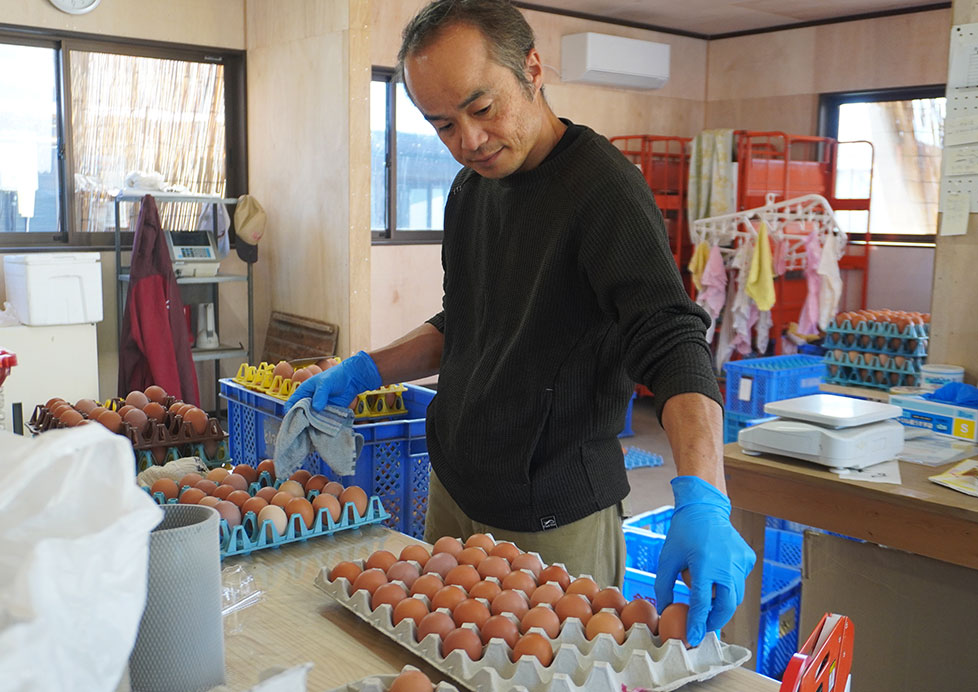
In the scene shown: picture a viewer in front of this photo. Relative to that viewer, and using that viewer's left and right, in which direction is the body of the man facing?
facing the viewer and to the left of the viewer

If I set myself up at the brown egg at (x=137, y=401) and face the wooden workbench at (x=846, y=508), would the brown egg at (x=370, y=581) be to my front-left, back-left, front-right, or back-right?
front-right

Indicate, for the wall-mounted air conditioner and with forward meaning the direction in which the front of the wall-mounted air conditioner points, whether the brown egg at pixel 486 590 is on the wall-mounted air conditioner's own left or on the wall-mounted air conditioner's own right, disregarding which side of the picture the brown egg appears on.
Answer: on the wall-mounted air conditioner's own right

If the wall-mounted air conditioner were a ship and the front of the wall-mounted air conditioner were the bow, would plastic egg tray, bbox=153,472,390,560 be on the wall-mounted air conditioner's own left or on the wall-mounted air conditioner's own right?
on the wall-mounted air conditioner's own right

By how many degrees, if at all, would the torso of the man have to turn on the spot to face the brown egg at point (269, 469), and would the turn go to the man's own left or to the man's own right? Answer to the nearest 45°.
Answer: approximately 90° to the man's own right

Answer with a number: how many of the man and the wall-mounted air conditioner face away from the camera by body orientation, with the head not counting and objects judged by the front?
0

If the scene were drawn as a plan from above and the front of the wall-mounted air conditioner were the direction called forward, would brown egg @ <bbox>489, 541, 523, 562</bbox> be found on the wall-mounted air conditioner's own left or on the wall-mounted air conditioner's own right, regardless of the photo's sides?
on the wall-mounted air conditioner's own right

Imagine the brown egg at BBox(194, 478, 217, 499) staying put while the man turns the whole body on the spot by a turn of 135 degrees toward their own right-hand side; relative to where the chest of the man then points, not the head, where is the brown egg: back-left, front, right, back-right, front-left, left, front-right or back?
left

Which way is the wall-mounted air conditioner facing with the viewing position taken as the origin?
facing the viewer and to the right of the viewer
